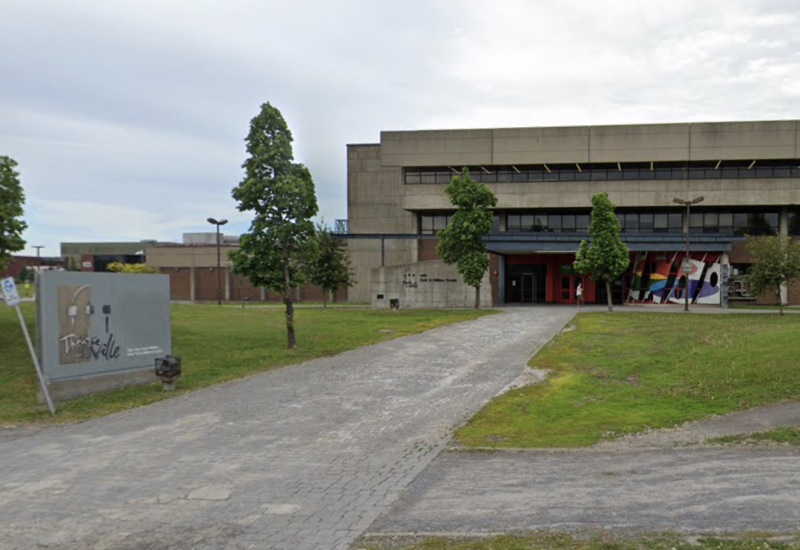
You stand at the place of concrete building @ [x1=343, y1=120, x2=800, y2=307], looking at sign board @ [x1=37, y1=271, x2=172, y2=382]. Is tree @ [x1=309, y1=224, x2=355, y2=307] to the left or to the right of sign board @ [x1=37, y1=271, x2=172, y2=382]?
right

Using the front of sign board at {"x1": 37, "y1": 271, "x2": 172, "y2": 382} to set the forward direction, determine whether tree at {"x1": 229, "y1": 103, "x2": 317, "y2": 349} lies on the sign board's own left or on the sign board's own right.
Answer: on the sign board's own left

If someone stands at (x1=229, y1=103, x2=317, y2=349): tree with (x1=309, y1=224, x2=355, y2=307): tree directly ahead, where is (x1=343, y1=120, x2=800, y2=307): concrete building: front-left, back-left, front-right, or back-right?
front-right

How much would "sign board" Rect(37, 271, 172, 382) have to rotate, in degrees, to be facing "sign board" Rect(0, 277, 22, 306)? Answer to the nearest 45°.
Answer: approximately 90° to its right

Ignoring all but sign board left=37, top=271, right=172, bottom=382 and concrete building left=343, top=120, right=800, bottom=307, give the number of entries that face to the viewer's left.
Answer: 0

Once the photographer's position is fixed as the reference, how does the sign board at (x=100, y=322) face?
facing the viewer and to the right of the viewer

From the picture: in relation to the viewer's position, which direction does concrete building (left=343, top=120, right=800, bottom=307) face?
facing the viewer

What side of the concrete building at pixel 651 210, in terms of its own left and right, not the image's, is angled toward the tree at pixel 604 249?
front

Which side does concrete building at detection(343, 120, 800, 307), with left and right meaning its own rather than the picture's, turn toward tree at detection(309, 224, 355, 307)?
right

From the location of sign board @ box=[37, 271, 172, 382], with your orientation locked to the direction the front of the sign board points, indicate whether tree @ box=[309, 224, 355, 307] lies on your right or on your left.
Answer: on your left

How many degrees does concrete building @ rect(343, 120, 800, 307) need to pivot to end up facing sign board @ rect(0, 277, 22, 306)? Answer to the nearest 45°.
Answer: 0° — it already faces it
